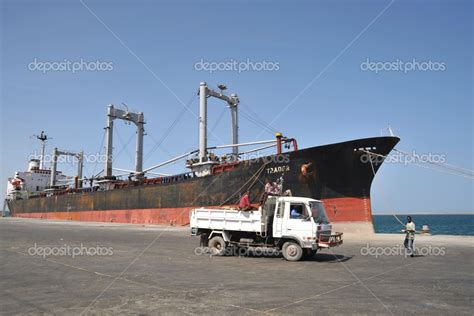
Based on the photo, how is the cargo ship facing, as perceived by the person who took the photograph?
facing the viewer and to the right of the viewer
